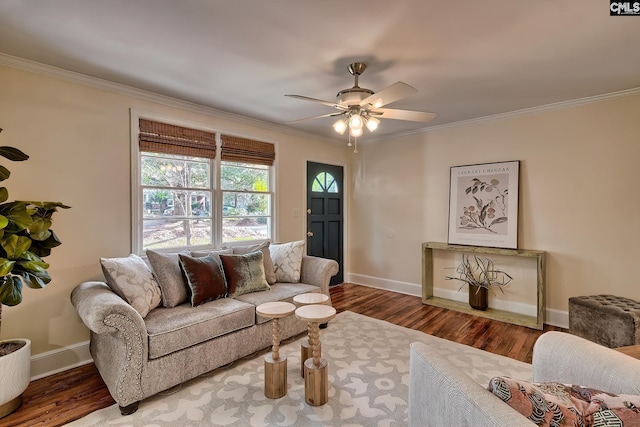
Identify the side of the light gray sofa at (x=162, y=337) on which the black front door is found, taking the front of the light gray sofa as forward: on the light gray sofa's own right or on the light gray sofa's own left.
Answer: on the light gray sofa's own left

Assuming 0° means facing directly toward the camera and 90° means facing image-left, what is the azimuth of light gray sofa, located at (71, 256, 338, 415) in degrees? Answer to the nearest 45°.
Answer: approximately 315°

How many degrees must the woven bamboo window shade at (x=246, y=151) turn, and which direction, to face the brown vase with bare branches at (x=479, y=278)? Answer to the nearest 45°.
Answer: approximately 45° to its left

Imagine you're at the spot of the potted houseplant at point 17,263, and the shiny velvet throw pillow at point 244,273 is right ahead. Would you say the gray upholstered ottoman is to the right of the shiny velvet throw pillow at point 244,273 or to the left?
right

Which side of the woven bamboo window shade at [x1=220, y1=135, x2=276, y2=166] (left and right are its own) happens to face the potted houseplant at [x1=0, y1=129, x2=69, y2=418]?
right
